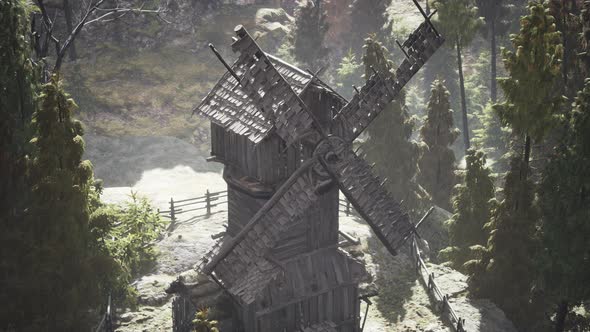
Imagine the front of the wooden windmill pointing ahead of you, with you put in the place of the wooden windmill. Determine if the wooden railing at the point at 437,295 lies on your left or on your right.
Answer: on your left

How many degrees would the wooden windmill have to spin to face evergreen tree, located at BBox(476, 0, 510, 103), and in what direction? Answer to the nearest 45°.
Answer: approximately 90° to its left

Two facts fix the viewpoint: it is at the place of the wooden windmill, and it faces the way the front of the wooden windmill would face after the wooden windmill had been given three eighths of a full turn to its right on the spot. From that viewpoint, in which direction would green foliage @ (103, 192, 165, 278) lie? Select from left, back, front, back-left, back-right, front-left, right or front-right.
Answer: front-right

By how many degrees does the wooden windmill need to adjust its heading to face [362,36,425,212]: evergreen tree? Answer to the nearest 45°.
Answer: approximately 135° to its left

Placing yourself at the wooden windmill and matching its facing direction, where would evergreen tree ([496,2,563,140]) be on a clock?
The evergreen tree is roughly at 10 o'clock from the wooden windmill.

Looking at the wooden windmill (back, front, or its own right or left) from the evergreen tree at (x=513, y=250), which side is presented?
left

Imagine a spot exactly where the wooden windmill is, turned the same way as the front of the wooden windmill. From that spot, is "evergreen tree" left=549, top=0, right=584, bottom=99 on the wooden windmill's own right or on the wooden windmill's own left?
on the wooden windmill's own left

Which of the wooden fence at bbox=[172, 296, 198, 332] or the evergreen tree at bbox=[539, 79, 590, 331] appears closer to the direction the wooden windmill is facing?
the evergreen tree

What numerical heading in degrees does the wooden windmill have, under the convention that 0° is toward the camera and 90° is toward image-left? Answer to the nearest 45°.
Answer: approximately 315°

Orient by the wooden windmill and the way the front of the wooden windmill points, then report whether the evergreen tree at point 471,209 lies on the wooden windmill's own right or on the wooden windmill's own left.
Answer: on the wooden windmill's own left

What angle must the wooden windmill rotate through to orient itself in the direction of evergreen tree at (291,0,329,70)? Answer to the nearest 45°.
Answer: approximately 135° to its left
